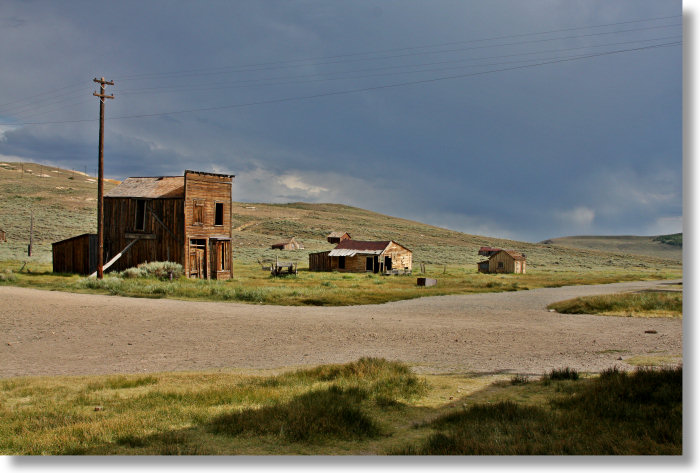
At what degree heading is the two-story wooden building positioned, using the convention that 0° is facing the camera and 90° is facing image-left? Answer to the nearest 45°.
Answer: approximately 315°

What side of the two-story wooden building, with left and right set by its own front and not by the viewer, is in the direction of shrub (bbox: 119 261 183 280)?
right

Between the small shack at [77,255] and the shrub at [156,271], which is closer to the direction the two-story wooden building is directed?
the shrub
